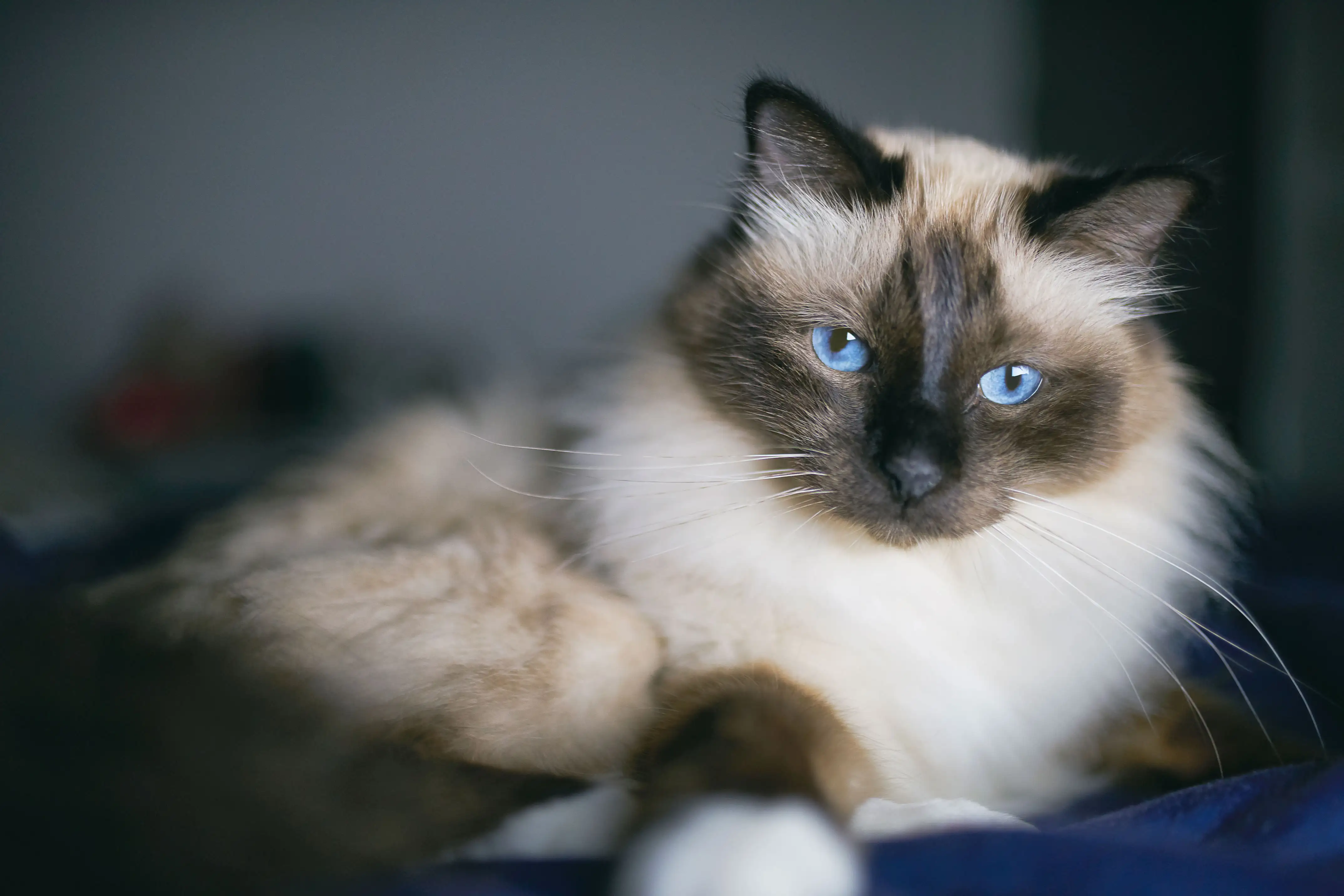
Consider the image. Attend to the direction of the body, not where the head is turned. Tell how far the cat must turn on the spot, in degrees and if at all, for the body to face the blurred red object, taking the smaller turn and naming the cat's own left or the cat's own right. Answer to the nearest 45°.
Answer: approximately 180°

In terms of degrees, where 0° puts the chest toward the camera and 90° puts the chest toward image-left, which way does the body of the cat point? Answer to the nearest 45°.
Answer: approximately 315°
